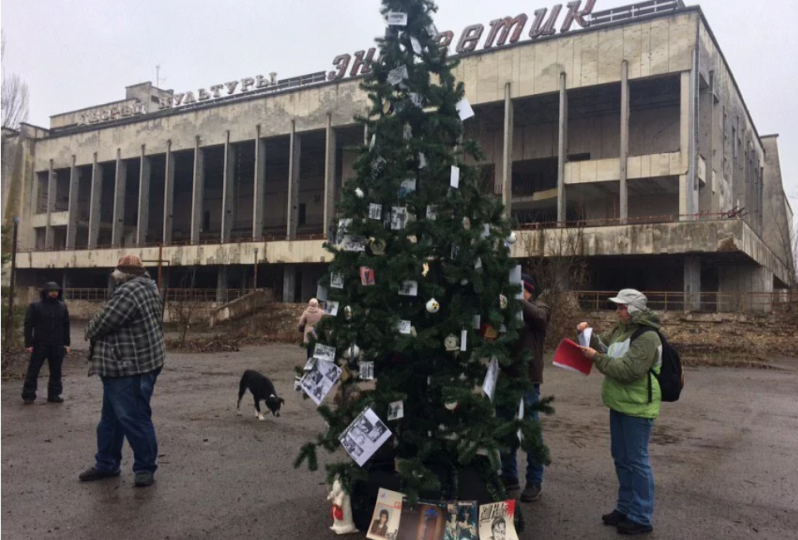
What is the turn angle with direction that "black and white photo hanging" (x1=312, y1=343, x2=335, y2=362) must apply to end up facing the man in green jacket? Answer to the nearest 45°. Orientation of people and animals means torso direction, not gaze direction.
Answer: approximately 90° to its left

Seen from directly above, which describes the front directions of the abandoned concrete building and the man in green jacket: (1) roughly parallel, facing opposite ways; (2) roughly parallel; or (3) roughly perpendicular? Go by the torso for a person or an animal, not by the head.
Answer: roughly perpendicular

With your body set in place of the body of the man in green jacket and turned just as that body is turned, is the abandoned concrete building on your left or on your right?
on your right

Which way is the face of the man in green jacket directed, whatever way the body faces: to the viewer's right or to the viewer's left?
to the viewer's left

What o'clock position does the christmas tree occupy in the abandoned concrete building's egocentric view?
The christmas tree is roughly at 11 o'clock from the abandoned concrete building.

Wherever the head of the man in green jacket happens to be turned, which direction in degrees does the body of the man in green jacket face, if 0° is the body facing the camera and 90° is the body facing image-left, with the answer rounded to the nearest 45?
approximately 90°

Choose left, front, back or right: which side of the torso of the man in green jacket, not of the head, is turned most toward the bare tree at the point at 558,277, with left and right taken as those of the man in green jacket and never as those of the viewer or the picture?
right

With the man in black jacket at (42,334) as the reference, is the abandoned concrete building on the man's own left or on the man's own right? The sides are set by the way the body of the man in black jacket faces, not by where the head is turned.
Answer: on the man's own left

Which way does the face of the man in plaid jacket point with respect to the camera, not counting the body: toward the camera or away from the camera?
away from the camera
